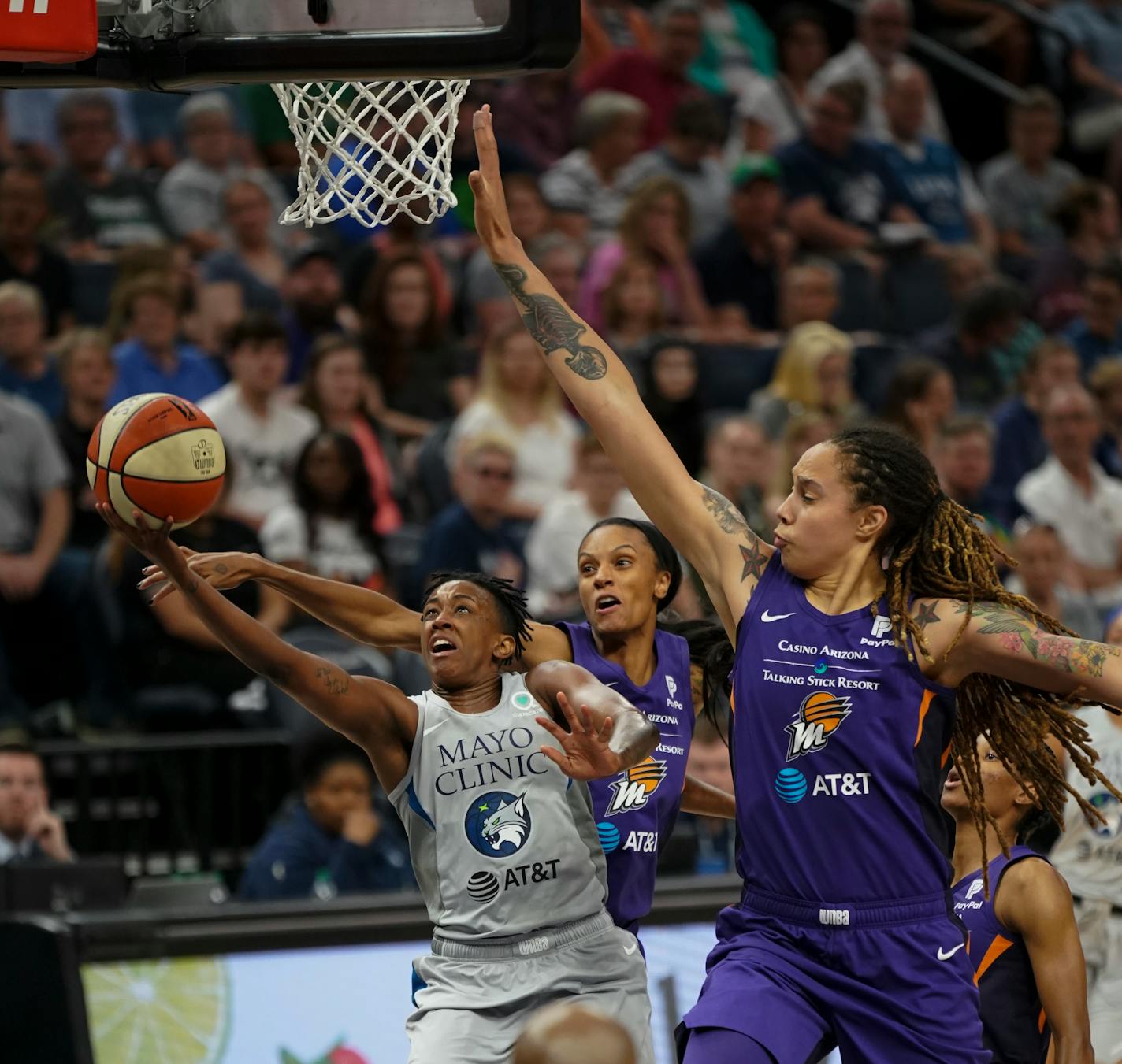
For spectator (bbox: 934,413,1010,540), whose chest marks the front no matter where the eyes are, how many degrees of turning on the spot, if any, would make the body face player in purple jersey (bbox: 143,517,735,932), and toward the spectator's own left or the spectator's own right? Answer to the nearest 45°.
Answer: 0° — they already face them

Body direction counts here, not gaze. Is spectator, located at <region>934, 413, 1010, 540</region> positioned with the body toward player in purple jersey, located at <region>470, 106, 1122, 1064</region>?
yes

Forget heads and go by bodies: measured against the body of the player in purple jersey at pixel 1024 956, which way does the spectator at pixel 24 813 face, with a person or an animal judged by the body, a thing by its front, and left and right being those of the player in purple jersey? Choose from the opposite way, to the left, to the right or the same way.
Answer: to the left

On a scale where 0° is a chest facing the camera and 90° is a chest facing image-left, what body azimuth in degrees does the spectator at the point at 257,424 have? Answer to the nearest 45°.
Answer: approximately 0°

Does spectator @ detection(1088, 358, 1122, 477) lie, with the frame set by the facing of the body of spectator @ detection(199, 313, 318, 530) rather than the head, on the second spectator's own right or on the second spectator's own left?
on the second spectator's own left

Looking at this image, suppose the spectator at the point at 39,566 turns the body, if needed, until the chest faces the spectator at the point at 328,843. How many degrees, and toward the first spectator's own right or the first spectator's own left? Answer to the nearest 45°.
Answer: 0° — they already face them

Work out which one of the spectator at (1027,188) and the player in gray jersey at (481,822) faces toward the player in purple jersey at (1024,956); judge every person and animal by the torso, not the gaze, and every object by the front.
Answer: the spectator
